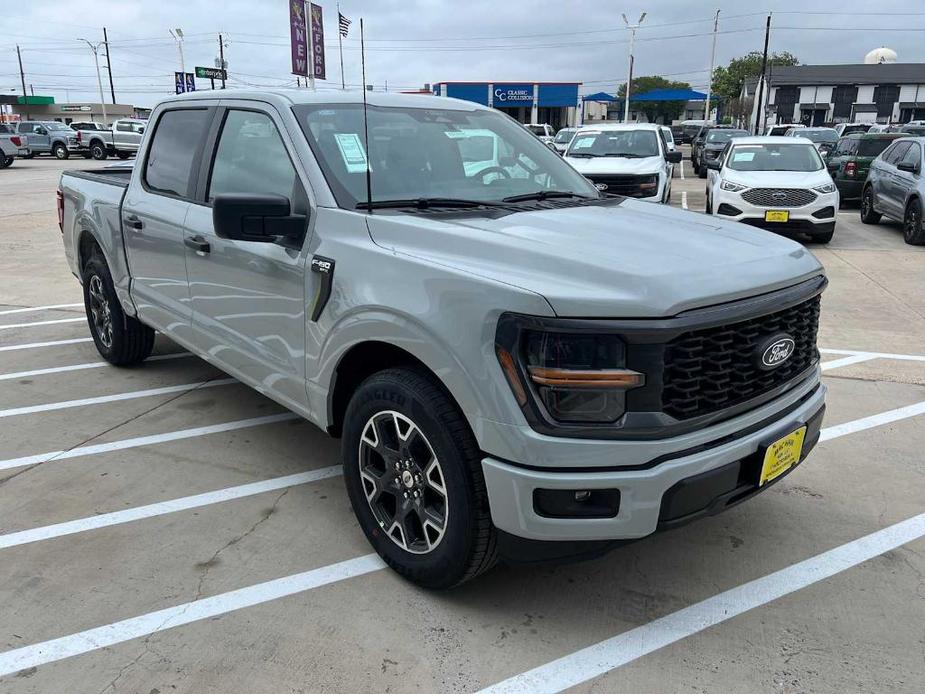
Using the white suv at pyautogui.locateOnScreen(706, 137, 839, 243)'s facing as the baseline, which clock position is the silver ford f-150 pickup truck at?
The silver ford f-150 pickup truck is roughly at 12 o'clock from the white suv.

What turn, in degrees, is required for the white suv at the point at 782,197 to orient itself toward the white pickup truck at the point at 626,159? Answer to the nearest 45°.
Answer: approximately 135° to its right

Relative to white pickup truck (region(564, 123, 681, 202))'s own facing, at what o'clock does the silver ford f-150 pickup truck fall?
The silver ford f-150 pickup truck is roughly at 12 o'clock from the white pickup truck.

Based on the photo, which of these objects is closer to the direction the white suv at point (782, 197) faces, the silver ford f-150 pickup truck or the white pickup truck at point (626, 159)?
the silver ford f-150 pickup truck

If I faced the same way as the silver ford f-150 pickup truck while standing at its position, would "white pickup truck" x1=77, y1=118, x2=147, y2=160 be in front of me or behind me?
behind

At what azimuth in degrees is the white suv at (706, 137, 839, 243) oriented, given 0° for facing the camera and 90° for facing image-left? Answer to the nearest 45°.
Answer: approximately 0°

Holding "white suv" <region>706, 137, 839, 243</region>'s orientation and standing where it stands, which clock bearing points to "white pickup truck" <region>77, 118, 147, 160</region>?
The white pickup truck is roughly at 4 o'clock from the white suv.

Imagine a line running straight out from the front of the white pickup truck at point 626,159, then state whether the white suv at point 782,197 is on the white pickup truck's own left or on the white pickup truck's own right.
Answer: on the white pickup truck's own left

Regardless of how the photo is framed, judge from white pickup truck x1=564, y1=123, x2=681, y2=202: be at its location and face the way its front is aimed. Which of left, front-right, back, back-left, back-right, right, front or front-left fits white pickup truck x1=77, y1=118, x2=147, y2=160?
back-right

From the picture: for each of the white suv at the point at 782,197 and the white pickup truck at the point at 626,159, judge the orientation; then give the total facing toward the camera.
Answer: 2

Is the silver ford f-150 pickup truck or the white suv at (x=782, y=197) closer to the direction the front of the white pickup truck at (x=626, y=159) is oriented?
the silver ford f-150 pickup truck
